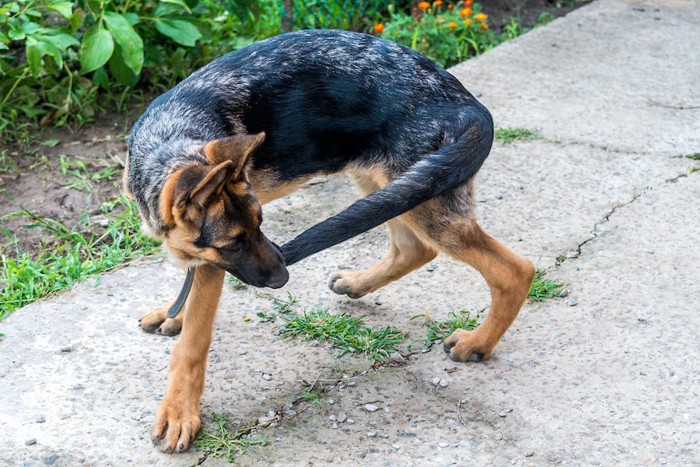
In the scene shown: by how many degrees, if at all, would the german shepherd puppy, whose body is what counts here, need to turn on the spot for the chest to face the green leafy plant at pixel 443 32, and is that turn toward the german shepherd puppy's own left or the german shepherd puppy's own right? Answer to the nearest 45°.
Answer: approximately 135° to the german shepherd puppy's own right

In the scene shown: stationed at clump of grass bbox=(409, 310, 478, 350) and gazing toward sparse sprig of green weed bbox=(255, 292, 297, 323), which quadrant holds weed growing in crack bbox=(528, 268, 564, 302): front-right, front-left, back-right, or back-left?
back-right

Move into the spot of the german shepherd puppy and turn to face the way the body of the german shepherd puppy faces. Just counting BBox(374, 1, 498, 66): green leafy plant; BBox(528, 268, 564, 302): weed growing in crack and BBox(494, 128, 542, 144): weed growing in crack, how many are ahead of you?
0

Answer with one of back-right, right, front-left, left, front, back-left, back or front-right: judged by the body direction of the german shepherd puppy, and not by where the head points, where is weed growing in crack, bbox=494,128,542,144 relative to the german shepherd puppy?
back

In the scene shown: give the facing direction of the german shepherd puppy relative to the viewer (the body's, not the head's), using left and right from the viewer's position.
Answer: facing the viewer and to the left of the viewer

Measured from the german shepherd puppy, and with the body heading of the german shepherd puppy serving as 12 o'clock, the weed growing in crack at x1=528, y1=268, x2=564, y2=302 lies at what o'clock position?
The weed growing in crack is roughly at 7 o'clock from the german shepherd puppy.

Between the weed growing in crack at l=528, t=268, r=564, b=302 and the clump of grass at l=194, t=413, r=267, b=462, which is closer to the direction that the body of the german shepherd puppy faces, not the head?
the clump of grass
